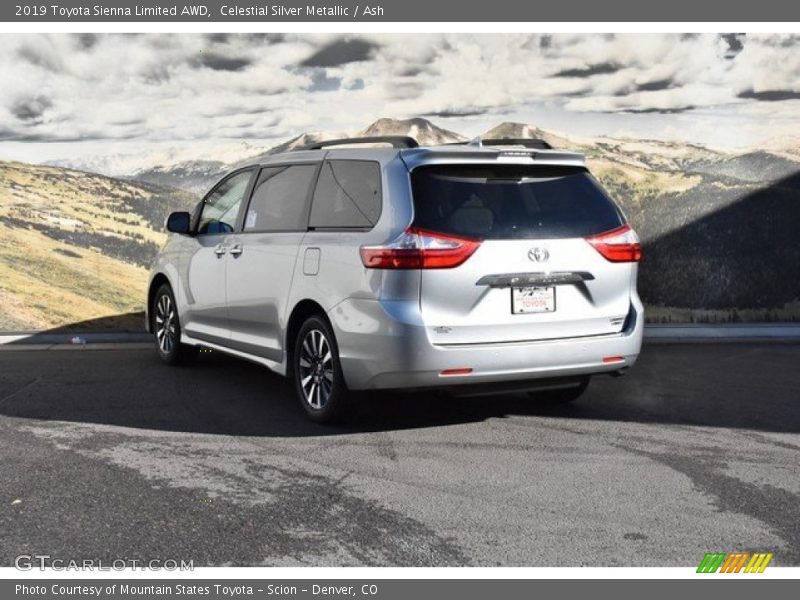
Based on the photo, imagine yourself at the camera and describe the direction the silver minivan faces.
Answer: facing away from the viewer and to the left of the viewer
